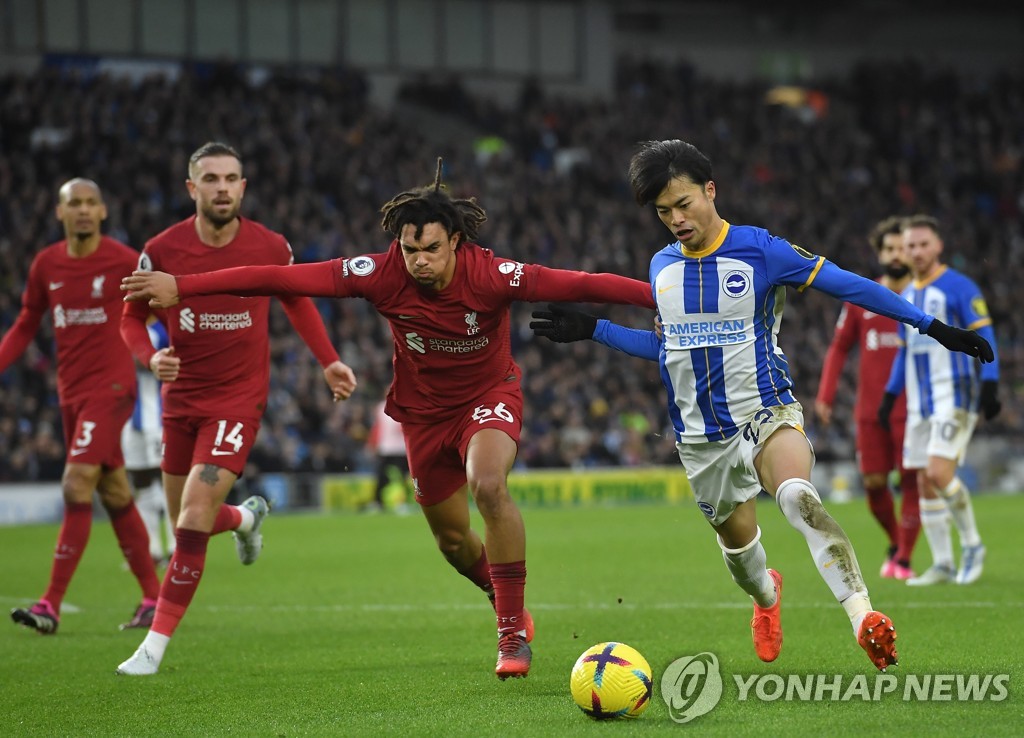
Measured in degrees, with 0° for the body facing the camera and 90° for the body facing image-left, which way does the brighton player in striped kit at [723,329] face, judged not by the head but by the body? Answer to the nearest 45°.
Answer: approximately 0°

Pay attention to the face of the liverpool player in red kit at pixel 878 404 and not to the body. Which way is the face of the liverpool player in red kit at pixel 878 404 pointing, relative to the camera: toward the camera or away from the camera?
toward the camera

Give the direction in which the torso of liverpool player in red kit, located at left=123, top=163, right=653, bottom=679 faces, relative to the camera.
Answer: toward the camera

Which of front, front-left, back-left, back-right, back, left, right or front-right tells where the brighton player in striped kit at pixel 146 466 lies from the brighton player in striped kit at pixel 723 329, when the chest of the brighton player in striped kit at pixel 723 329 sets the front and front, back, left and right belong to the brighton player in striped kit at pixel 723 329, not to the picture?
back-right

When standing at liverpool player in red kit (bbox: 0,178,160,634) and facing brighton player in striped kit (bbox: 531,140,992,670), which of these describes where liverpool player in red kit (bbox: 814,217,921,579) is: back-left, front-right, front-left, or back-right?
front-left

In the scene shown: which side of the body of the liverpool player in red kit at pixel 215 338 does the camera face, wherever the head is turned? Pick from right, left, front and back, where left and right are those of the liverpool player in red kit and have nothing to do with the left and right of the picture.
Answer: front

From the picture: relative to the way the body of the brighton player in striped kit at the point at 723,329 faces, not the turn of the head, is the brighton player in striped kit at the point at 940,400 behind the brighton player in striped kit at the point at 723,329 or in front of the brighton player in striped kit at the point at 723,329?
behind

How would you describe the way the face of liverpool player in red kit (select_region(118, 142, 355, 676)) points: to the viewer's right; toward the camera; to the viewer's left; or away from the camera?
toward the camera

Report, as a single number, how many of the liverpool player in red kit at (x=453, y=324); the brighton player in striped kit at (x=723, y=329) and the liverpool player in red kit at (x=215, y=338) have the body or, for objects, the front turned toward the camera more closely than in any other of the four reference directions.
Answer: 3

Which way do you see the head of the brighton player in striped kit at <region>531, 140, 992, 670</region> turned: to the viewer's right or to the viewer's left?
to the viewer's left

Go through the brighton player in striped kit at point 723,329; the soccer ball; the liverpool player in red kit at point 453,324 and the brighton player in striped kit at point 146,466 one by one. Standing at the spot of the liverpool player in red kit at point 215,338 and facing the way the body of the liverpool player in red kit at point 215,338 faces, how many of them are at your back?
1

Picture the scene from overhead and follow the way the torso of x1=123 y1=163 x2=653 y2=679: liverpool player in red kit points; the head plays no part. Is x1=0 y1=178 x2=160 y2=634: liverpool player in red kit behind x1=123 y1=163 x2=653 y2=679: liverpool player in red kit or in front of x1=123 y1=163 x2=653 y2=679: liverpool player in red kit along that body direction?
behind
